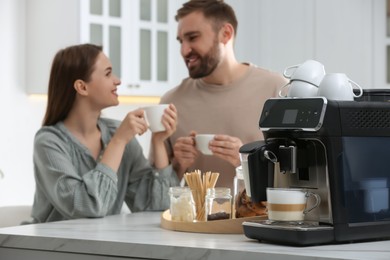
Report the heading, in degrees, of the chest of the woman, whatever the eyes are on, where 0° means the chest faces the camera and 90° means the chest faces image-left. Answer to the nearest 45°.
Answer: approximately 315°

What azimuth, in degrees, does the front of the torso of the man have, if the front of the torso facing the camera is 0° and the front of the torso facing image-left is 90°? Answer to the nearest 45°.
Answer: approximately 45°

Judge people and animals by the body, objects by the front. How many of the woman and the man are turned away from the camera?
0

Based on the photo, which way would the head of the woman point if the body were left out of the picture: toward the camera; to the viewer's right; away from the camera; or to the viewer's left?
to the viewer's right

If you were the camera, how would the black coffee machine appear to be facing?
facing the viewer and to the left of the viewer

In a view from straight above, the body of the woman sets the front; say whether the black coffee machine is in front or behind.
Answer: in front

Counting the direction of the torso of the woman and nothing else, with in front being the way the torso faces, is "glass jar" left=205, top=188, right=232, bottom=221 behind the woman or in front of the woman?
in front

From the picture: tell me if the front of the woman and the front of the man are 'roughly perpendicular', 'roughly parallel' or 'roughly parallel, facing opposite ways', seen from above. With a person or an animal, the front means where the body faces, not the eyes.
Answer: roughly perpendicular

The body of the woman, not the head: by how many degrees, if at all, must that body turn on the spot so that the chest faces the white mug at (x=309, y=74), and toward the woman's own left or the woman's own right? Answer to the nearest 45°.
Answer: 0° — they already face it

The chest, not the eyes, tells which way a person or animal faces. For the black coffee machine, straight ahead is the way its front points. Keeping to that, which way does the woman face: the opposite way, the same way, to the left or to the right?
to the left

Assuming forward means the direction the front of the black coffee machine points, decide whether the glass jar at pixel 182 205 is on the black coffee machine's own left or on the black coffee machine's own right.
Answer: on the black coffee machine's own right
